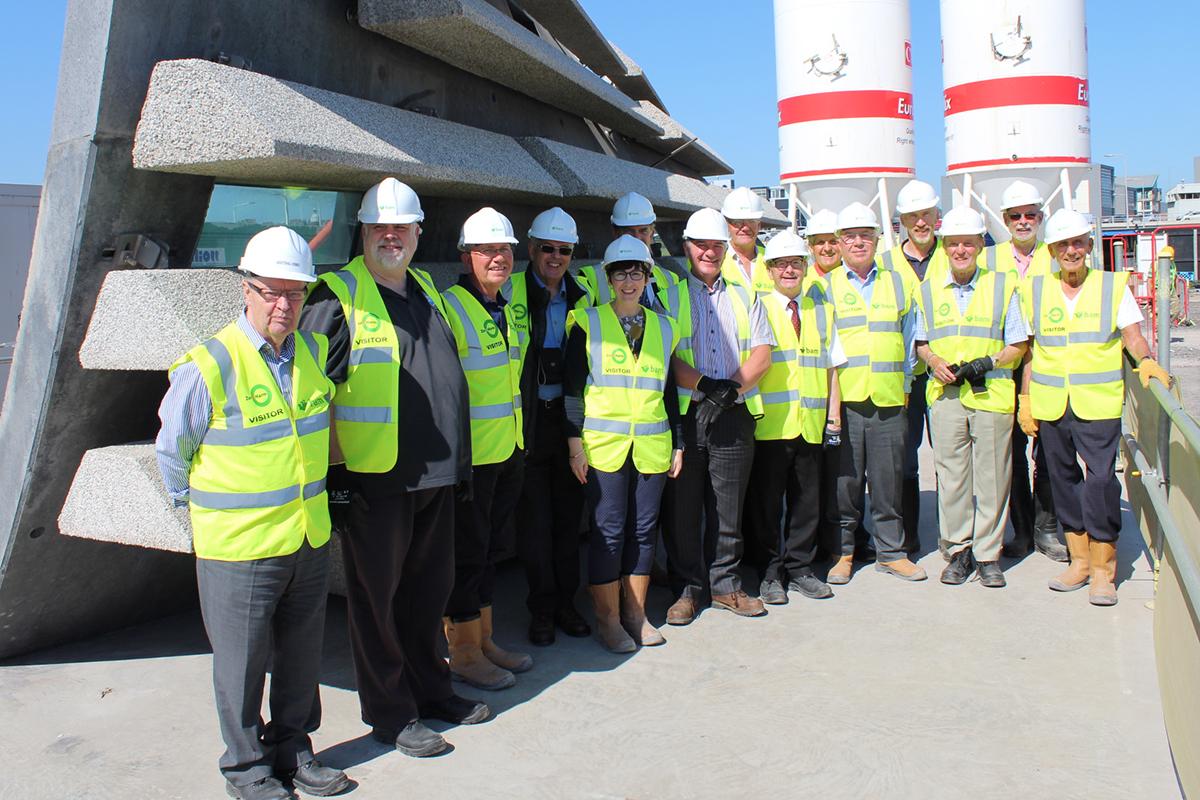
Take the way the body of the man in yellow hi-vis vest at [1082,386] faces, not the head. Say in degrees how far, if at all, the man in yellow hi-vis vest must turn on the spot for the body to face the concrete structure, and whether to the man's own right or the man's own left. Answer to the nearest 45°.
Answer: approximately 45° to the man's own right

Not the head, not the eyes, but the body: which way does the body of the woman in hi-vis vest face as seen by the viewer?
toward the camera

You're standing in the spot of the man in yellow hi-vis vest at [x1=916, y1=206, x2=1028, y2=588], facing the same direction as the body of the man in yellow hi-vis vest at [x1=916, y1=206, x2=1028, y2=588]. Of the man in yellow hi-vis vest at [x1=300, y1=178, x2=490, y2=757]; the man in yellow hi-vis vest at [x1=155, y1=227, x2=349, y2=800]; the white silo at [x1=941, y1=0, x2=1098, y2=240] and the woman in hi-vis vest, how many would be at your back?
1

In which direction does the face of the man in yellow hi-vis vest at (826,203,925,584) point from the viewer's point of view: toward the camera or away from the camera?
toward the camera

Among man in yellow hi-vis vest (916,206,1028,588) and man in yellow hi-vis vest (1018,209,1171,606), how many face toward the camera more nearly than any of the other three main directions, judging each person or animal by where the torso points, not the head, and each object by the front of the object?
2

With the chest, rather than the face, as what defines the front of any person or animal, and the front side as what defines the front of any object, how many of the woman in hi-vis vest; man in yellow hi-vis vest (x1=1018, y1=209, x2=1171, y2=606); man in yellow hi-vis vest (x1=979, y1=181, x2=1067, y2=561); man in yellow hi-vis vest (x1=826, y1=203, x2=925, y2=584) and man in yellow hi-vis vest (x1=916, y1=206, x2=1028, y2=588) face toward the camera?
5

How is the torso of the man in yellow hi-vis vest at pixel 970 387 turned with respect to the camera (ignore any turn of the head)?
toward the camera

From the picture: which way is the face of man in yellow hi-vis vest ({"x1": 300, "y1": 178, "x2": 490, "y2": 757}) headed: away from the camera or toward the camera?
toward the camera

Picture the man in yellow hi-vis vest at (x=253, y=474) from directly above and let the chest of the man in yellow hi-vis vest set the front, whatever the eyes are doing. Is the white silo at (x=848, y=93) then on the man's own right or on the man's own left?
on the man's own left

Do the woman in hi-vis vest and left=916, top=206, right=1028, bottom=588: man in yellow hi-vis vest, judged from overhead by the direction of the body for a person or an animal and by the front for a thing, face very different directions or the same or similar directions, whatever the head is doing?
same or similar directions

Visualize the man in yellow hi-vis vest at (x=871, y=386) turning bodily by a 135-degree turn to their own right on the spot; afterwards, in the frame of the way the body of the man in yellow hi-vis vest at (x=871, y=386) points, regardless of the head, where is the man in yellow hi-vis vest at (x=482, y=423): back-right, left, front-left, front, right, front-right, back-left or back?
left

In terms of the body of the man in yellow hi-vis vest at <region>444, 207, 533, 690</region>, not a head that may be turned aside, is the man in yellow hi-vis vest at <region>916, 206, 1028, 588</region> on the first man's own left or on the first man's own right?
on the first man's own left

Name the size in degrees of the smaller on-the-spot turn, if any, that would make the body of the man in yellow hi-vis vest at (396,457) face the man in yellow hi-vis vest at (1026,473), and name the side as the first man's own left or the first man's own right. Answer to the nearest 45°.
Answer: approximately 90° to the first man's own left

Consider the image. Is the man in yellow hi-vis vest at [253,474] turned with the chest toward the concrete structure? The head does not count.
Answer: no

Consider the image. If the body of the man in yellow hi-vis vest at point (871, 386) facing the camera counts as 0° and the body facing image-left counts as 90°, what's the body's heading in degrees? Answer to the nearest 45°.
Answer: approximately 0°

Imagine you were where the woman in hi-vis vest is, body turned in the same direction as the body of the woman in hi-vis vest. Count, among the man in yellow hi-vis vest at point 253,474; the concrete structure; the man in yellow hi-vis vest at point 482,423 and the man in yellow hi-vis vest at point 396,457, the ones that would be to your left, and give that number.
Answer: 0

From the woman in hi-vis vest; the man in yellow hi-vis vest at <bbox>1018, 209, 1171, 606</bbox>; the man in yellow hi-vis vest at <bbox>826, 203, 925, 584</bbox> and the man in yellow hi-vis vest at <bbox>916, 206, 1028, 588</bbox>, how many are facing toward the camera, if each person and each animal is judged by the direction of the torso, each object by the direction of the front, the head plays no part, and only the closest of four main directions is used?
4

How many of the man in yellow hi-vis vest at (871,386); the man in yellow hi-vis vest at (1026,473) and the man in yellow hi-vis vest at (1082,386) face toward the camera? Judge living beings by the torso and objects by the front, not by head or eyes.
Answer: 3

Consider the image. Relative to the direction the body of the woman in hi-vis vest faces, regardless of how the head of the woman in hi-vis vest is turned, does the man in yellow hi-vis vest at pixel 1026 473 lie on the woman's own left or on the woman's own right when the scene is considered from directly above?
on the woman's own left

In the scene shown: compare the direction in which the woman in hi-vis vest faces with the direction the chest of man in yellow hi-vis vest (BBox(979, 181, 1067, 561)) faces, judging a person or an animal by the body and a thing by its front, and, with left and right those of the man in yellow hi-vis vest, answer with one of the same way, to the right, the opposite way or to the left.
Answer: the same way

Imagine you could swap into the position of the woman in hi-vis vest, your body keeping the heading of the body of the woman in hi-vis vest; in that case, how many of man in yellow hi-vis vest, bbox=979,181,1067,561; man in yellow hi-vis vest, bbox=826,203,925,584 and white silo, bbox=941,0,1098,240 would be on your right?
0

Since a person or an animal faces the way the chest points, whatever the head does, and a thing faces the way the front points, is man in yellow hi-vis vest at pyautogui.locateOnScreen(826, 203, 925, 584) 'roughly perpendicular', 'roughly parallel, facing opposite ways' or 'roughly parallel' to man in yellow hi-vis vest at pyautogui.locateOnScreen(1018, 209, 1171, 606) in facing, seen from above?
roughly parallel

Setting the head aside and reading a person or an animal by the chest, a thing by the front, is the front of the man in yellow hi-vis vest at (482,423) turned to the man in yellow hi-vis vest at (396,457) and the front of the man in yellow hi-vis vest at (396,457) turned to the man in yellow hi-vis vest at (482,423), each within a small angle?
no

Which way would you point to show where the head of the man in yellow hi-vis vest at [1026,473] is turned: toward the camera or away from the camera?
toward the camera
